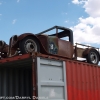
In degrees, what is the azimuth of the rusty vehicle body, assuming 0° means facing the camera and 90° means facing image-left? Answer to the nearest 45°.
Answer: approximately 45°

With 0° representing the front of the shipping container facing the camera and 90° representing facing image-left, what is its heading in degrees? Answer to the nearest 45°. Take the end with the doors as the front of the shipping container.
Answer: approximately 45°
